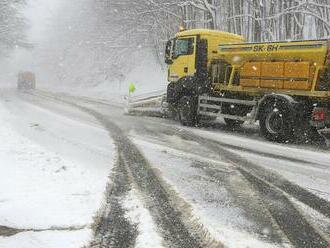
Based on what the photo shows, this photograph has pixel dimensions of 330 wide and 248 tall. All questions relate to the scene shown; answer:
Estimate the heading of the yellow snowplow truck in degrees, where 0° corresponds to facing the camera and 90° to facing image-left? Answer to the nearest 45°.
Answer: approximately 135°

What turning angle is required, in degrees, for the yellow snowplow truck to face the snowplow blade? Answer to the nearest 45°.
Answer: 0° — it already faces it
